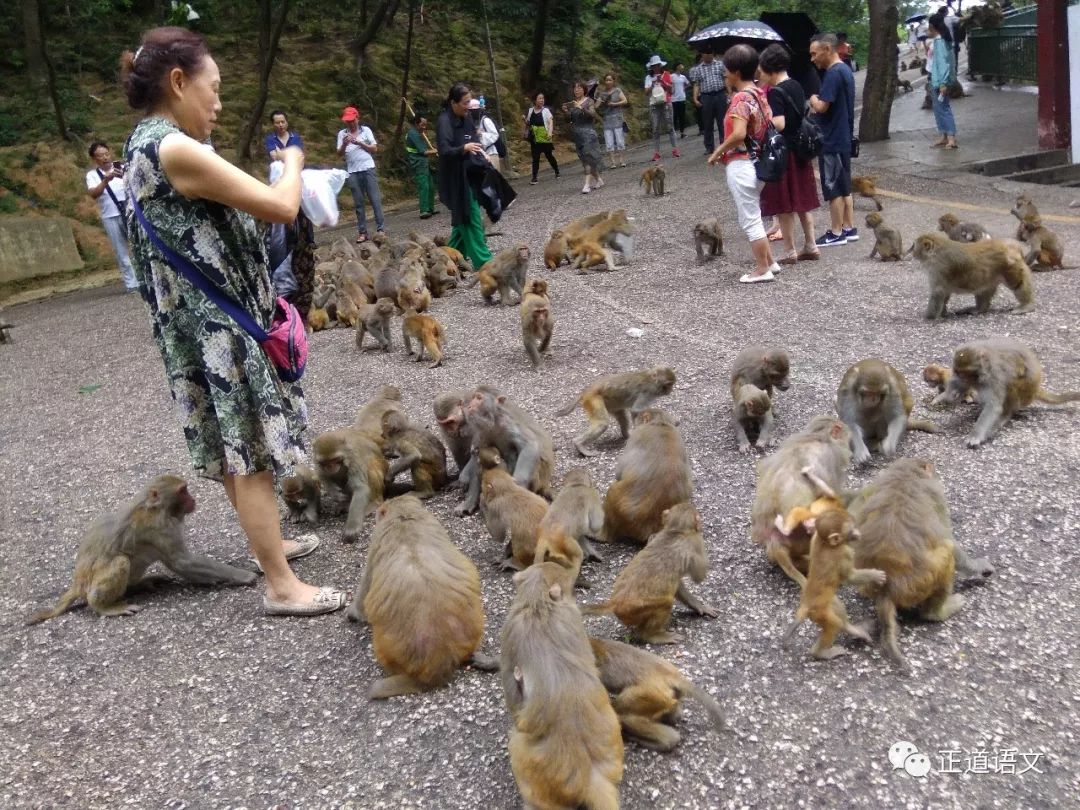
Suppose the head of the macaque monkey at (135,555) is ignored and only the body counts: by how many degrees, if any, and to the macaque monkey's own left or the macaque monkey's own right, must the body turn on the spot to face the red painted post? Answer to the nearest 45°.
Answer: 0° — it already faces it

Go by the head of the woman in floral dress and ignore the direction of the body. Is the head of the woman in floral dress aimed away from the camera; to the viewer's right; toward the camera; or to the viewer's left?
to the viewer's right

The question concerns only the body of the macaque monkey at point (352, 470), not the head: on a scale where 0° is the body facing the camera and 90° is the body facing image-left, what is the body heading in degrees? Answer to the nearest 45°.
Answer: approximately 45°

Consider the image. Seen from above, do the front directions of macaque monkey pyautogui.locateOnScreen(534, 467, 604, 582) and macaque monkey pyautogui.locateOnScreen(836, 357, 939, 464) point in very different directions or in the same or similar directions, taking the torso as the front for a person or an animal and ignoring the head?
very different directions

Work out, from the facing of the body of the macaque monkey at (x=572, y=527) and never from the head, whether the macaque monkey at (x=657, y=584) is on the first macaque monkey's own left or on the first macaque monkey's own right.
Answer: on the first macaque monkey's own right

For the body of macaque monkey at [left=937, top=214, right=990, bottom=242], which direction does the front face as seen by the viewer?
to the viewer's left

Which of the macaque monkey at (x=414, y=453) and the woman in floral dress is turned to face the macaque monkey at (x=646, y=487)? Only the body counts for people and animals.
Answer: the woman in floral dress

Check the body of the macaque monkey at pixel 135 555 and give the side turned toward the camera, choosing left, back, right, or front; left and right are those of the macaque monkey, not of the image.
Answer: right

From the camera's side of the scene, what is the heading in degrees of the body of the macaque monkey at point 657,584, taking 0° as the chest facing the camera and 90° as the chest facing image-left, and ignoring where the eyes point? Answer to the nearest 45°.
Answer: approximately 225°

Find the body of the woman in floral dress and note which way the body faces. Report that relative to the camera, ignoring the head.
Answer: to the viewer's right

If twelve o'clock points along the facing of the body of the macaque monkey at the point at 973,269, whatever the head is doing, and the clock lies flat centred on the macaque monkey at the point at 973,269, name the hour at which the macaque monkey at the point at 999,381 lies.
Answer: the macaque monkey at the point at 999,381 is roughly at 9 o'clock from the macaque monkey at the point at 973,269.

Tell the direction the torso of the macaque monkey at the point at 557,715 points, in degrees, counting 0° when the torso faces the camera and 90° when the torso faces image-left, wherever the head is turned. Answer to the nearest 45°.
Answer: approximately 180°

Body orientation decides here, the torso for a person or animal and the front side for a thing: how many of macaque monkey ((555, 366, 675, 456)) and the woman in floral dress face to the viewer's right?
2

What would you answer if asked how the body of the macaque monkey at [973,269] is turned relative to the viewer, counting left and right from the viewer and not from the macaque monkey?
facing to the left of the viewer

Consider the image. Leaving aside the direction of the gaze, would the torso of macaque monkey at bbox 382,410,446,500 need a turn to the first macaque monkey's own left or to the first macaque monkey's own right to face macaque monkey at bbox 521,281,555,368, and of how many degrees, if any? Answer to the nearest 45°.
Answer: approximately 135° to the first macaque monkey's own right
